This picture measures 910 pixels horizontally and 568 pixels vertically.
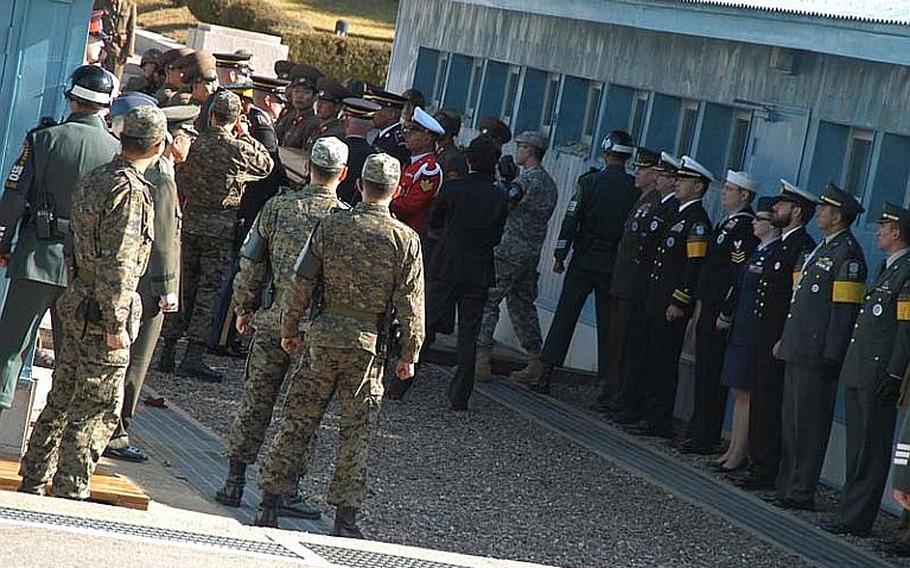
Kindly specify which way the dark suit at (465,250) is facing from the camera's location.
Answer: facing away from the viewer

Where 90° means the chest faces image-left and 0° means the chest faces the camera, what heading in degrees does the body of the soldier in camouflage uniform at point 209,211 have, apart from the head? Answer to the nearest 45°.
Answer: approximately 225°

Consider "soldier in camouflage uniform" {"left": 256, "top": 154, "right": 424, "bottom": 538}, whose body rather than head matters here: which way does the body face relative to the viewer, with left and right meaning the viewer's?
facing away from the viewer

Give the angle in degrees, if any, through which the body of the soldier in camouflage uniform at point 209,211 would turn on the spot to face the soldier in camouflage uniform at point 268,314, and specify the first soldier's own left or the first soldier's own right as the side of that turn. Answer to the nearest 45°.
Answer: approximately 135° to the first soldier's own right

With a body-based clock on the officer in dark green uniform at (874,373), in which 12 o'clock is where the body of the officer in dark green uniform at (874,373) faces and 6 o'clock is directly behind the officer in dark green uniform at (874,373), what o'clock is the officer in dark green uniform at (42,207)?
the officer in dark green uniform at (42,207) is roughly at 12 o'clock from the officer in dark green uniform at (874,373).

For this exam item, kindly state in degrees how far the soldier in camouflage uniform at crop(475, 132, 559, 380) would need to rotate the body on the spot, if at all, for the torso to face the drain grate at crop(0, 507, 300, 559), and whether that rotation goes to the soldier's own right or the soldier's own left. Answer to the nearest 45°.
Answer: approximately 90° to the soldier's own left

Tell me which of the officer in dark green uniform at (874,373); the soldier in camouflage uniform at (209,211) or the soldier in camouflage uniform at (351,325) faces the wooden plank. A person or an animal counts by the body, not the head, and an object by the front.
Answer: the officer in dark green uniform

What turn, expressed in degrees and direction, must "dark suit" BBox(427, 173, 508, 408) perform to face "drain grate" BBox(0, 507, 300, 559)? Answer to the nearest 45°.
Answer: approximately 180°

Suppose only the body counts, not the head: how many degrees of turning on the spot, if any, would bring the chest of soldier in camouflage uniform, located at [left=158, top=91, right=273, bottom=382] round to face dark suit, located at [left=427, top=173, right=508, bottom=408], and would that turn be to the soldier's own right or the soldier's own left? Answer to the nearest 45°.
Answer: approximately 45° to the soldier's own right

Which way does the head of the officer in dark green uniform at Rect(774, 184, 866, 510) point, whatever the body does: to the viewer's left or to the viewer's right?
to the viewer's left

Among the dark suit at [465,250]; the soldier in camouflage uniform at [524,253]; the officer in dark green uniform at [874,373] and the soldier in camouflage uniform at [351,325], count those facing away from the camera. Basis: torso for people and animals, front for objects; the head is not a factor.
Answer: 2

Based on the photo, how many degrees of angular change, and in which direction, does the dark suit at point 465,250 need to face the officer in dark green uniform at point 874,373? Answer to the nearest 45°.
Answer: approximately 135° to its right
